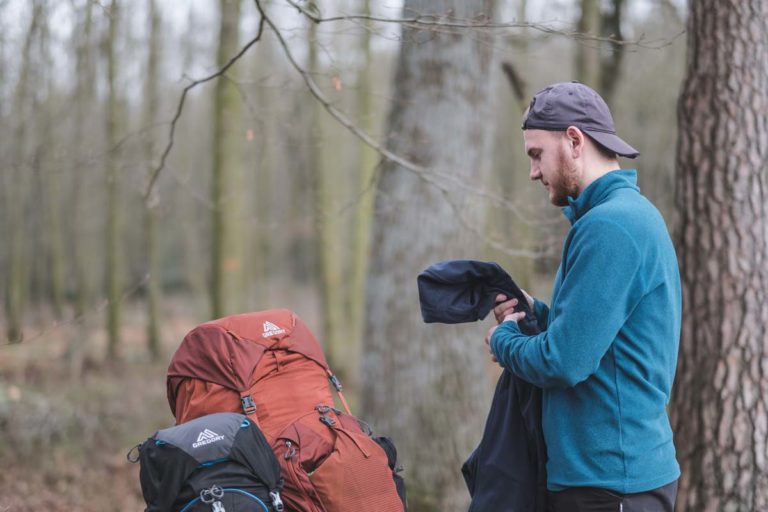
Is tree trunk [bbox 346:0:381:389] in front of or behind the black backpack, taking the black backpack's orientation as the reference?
behind

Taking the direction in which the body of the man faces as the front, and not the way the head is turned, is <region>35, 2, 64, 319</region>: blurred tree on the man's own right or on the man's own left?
on the man's own right

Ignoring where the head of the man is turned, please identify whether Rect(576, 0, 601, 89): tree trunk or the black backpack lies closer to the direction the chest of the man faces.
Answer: the black backpack

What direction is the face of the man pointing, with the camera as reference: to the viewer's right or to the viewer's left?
to the viewer's left

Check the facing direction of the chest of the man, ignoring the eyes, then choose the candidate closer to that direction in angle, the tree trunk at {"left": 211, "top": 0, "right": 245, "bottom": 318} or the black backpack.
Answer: the black backpack

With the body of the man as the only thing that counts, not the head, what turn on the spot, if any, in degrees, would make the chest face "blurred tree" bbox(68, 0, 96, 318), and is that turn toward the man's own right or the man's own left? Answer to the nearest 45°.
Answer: approximately 45° to the man's own right

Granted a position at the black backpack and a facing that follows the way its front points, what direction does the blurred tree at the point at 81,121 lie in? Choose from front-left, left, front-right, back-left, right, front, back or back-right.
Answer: back

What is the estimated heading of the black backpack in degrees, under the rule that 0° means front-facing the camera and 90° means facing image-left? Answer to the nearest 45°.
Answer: approximately 0°

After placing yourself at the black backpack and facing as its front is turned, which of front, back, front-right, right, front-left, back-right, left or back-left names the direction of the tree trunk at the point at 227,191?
back

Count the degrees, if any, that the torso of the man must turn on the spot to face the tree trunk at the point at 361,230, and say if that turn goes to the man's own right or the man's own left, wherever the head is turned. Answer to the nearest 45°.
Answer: approximately 90° to the man's own right

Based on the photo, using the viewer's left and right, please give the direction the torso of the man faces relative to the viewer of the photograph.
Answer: facing to the left of the viewer

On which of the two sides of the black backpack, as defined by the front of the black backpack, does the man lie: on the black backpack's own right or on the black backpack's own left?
on the black backpack's own left

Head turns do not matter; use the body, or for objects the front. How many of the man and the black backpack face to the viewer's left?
1

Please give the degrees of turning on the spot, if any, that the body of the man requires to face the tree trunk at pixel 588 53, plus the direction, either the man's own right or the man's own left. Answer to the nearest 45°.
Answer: approximately 90° to the man's own right
